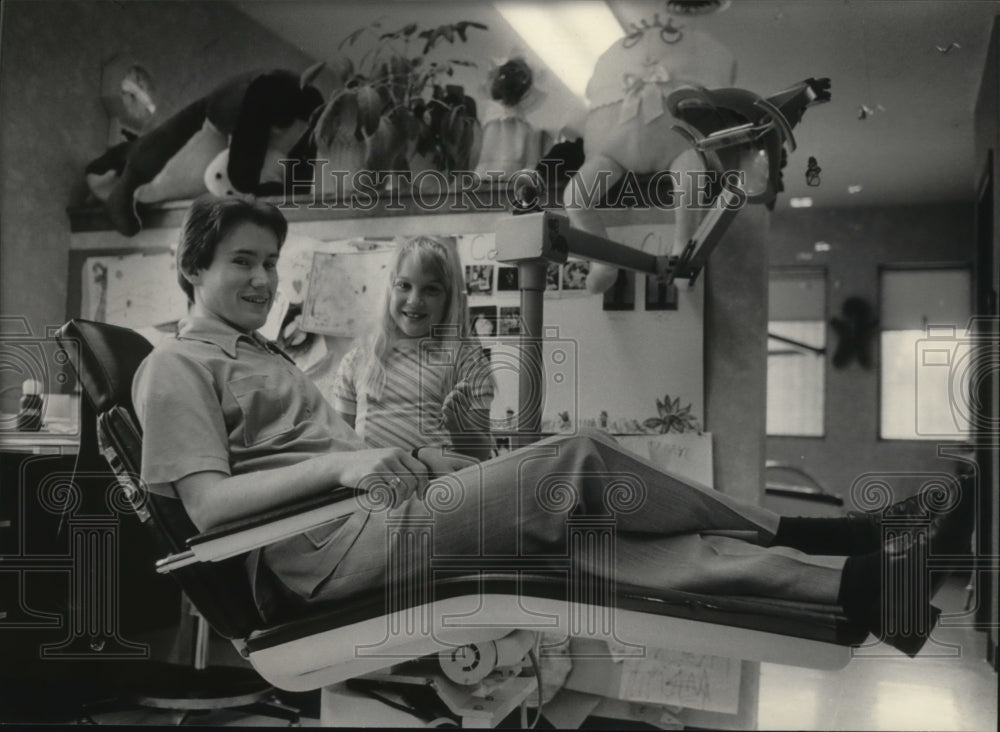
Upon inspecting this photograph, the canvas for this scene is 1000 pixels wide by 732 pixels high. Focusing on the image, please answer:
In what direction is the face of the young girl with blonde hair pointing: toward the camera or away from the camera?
toward the camera

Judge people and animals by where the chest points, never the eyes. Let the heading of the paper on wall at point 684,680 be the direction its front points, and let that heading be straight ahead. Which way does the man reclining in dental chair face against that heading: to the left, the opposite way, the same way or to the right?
to the left

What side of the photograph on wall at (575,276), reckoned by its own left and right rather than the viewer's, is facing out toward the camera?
front

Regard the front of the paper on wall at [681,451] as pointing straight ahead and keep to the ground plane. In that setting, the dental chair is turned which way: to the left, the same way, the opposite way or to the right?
to the left

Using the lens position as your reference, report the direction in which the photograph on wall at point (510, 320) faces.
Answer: facing the viewer

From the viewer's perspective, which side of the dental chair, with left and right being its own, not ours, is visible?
right

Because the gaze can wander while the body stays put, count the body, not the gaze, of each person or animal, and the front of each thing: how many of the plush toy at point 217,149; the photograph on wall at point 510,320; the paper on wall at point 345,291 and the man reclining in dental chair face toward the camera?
2

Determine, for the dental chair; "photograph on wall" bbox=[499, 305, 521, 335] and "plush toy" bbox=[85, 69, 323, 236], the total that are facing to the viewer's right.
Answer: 2

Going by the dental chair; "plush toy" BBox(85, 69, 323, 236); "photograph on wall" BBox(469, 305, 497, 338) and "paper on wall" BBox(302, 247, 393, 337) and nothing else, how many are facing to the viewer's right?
2

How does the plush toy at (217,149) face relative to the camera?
to the viewer's right

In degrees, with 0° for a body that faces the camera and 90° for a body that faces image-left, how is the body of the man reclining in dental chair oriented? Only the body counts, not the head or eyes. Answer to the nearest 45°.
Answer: approximately 270°

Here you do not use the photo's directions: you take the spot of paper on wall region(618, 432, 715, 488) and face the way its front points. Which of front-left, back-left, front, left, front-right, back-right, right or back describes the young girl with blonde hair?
right

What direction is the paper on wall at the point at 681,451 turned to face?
toward the camera

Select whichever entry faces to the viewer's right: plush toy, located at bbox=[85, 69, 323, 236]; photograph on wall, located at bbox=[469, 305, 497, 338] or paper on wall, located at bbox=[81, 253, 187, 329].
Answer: the plush toy

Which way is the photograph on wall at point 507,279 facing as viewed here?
toward the camera
